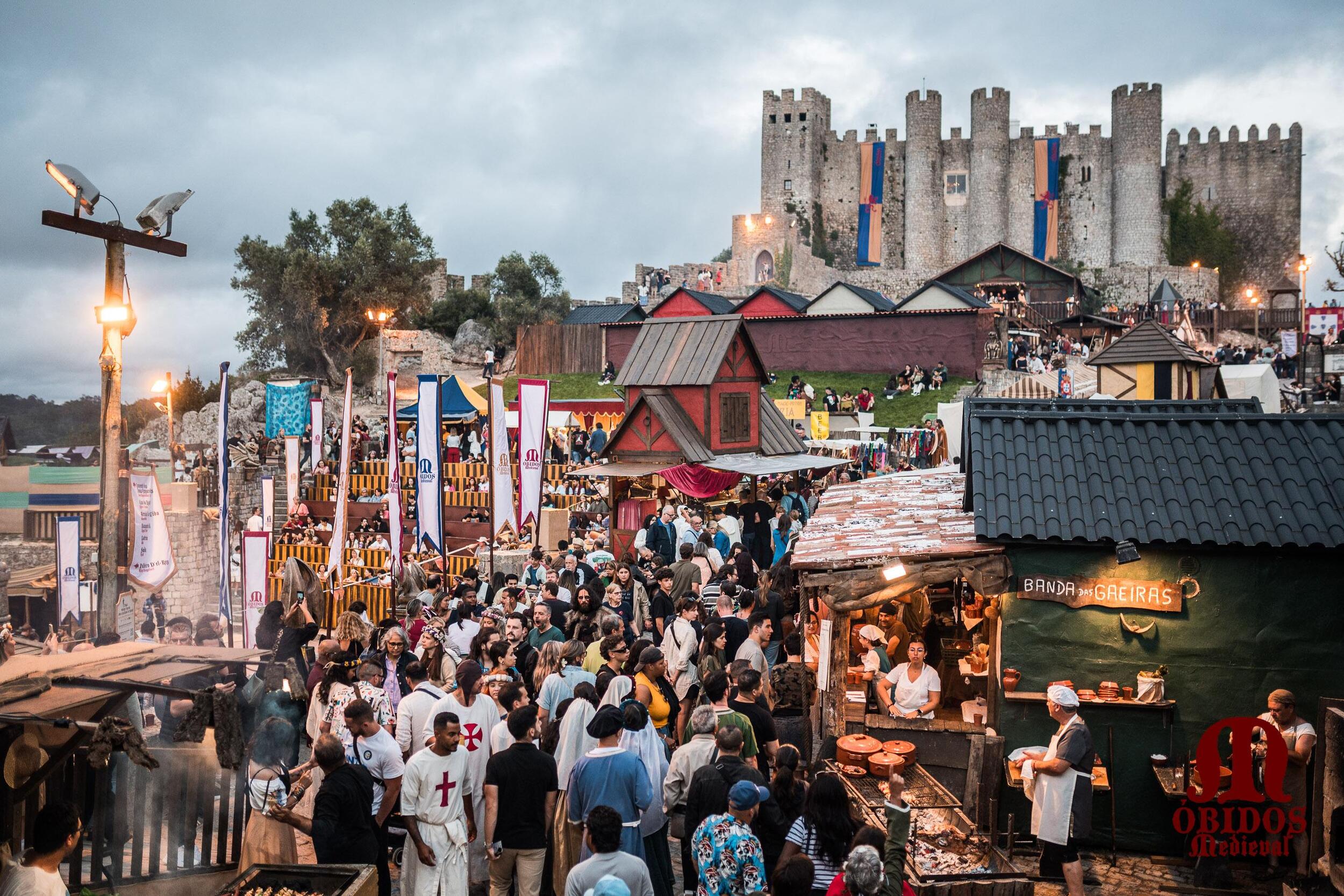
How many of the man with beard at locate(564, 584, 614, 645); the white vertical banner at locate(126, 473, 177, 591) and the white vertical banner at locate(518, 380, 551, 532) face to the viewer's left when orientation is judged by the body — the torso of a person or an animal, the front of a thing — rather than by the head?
0

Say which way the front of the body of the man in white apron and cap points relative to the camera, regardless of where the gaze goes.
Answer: to the viewer's left

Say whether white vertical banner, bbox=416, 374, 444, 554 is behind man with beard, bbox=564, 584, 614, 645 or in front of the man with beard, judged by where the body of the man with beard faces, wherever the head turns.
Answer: behind

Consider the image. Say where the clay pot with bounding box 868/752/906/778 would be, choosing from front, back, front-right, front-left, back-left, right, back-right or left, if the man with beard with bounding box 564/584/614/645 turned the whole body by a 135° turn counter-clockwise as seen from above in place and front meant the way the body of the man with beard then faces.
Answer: right

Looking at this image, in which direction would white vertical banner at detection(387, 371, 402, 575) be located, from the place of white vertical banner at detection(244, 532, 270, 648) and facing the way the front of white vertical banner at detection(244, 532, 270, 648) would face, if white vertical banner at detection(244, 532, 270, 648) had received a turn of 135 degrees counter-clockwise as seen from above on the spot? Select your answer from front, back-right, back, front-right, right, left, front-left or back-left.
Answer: front

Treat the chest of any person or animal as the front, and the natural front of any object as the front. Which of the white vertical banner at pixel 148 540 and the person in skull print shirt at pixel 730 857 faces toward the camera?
the white vertical banner

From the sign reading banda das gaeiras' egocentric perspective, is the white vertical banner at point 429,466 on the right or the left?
on its right

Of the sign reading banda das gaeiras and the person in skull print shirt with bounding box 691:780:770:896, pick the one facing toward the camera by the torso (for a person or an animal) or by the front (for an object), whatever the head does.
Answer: the sign reading banda das gaeiras

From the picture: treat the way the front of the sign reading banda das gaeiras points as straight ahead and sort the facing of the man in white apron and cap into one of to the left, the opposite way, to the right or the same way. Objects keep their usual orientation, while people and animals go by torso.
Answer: to the right

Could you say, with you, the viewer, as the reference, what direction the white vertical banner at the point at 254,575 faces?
facing the viewer

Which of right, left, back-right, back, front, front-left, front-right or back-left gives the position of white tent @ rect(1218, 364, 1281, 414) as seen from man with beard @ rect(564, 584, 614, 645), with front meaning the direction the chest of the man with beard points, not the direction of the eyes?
back-left

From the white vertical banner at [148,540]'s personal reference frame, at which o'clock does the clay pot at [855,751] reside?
The clay pot is roughly at 11 o'clock from the white vertical banner.

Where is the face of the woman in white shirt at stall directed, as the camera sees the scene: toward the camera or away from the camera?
toward the camera

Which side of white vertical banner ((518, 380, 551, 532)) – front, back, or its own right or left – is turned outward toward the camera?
front
